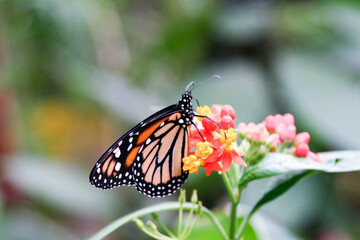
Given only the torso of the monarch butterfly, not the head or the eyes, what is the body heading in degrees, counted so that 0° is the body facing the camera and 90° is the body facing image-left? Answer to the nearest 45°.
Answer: approximately 270°
